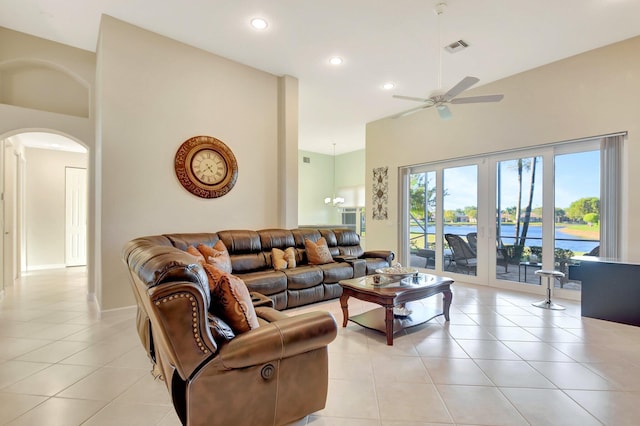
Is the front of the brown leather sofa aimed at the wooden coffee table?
yes

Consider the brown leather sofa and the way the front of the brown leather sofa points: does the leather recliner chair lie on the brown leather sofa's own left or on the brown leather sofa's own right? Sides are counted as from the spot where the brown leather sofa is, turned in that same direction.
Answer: on the brown leather sofa's own right

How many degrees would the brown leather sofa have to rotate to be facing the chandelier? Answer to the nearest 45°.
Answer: approximately 135° to its left

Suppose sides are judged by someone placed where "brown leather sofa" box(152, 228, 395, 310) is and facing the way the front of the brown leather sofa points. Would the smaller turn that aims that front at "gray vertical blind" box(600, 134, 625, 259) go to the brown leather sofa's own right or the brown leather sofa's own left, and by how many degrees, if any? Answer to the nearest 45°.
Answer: approximately 45° to the brown leather sofa's own left

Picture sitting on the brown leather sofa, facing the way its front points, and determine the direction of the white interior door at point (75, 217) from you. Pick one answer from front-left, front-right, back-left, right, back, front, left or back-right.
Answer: back

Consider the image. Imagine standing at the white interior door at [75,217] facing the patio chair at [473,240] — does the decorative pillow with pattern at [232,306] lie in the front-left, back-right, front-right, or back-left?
front-right

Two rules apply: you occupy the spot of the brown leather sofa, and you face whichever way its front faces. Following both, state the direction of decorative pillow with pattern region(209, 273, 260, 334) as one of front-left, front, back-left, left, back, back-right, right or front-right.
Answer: front-right

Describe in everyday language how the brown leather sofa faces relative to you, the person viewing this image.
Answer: facing the viewer and to the right of the viewer
